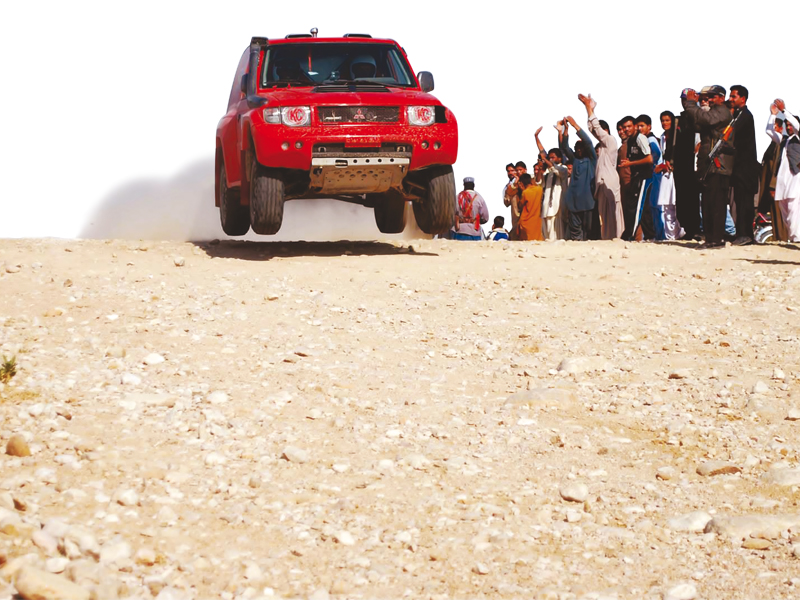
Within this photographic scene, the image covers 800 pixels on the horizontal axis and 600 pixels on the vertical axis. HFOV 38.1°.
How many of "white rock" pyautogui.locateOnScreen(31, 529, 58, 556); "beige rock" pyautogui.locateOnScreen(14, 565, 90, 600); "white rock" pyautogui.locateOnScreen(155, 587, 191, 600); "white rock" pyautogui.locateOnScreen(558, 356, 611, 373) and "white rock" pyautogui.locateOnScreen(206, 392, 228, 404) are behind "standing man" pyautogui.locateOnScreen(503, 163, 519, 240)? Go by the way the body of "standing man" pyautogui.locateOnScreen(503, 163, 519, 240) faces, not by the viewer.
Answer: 0

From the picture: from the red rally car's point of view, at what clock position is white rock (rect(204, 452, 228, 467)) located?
The white rock is roughly at 12 o'clock from the red rally car.

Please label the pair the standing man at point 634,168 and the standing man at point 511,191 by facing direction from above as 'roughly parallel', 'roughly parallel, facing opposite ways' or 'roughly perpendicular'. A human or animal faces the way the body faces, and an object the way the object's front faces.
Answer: roughly parallel

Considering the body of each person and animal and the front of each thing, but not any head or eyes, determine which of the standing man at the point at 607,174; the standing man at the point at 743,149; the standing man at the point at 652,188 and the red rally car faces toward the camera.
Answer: the red rally car

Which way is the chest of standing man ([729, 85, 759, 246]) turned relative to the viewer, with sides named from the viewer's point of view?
facing to the left of the viewer

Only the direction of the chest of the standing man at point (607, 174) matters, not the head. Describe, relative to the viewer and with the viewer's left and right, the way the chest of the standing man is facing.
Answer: facing to the left of the viewer

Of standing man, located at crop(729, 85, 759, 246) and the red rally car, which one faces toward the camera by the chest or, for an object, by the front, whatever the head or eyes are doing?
the red rally car

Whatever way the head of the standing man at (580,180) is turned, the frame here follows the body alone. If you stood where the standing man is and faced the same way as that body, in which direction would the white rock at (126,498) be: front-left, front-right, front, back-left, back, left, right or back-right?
front-left

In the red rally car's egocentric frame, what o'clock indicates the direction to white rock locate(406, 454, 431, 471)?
The white rock is roughly at 12 o'clock from the red rally car.

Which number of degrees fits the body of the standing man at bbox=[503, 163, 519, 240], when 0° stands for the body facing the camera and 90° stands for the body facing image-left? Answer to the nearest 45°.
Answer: approximately 45°

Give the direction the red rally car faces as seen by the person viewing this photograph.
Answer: facing the viewer

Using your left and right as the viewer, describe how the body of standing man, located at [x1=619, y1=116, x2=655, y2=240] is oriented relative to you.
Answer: facing the viewer and to the left of the viewer

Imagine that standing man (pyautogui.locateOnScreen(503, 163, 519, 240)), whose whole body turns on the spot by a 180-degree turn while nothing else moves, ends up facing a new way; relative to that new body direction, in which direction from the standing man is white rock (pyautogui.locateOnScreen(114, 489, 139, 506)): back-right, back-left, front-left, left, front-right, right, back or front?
back-right

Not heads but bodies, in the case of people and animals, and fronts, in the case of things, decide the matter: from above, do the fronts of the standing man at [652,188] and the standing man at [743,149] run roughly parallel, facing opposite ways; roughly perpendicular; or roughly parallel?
roughly parallel

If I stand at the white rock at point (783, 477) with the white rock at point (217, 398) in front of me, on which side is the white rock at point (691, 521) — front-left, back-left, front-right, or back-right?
front-left

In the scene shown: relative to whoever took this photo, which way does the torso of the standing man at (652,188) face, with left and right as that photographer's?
facing to the left of the viewer
